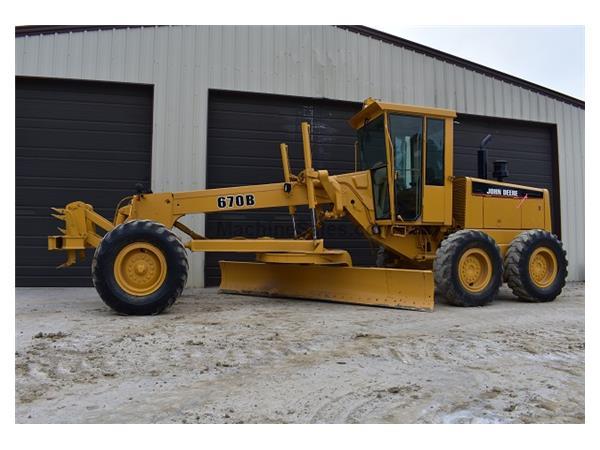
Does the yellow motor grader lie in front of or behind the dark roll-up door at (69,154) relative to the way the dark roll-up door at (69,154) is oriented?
in front

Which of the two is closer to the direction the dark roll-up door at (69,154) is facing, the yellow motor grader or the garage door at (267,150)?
the yellow motor grader

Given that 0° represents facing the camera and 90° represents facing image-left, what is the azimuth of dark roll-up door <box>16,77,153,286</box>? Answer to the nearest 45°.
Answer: approximately 0°

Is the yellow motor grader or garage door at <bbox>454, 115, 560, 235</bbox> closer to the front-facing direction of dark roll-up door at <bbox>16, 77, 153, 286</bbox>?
the yellow motor grader

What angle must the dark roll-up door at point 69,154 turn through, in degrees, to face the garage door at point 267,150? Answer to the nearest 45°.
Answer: approximately 90° to its left

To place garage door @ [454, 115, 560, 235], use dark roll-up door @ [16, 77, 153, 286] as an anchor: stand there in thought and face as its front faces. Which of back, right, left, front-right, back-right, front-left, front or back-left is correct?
left
